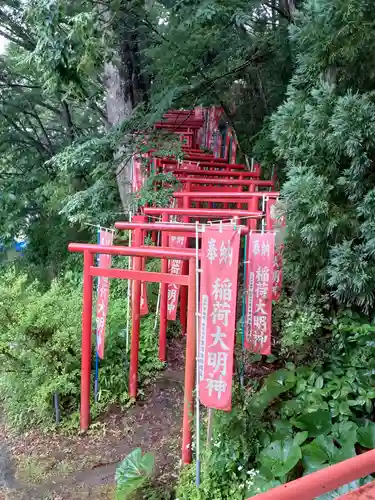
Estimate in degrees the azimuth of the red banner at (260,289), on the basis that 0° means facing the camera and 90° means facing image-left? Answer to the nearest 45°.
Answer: approximately 0°

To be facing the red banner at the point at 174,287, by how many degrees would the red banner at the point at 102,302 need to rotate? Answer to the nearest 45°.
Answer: approximately 135° to its left

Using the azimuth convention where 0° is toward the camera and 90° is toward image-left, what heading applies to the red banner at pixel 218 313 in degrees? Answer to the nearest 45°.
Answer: approximately 0°

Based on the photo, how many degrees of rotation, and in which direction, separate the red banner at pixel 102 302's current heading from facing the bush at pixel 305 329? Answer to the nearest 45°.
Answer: approximately 45° to its left
